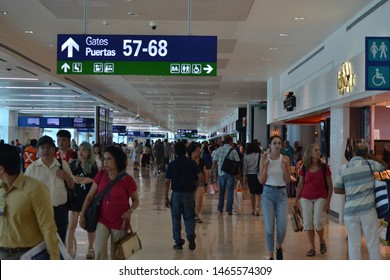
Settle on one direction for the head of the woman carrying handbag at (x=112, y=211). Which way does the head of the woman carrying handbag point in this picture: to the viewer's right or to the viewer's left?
to the viewer's left

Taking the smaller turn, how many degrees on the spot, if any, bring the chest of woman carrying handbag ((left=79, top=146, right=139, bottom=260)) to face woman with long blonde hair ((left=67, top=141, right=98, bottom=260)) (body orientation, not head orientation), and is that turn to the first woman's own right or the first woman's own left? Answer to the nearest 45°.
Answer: approximately 135° to the first woman's own right

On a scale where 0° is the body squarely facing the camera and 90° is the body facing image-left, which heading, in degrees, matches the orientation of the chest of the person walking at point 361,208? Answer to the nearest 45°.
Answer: approximately 180°

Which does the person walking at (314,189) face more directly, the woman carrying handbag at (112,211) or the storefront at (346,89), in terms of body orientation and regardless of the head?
the woman carrying handbag

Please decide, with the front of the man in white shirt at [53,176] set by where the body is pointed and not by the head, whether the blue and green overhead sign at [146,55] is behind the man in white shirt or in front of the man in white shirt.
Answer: behind

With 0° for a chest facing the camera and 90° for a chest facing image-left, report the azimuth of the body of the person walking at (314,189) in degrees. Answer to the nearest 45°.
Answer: approximately 0°

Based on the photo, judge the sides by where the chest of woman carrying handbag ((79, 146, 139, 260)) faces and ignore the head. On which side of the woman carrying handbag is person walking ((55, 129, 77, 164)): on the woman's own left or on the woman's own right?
on the woman's own right
